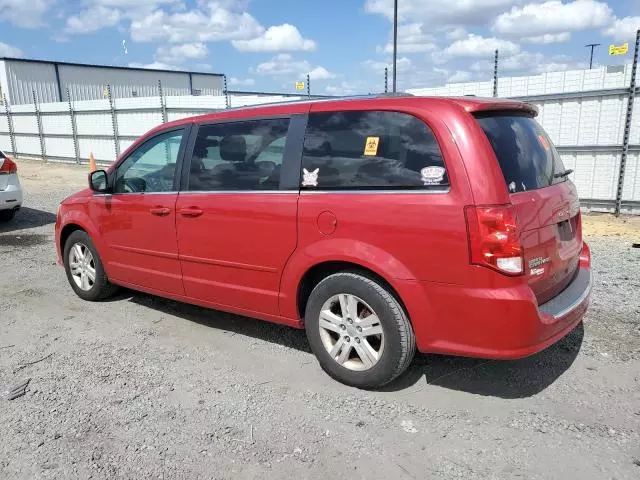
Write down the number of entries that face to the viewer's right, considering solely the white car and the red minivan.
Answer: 0

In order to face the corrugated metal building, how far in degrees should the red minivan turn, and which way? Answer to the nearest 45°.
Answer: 0° — it already faces it

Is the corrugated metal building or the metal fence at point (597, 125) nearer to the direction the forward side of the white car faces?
the corrugated metal building

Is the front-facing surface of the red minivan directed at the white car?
yes

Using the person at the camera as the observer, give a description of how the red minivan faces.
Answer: facing away from the viewer and to the left of the viewer

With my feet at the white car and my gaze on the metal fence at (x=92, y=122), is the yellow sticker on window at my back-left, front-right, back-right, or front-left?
back-right

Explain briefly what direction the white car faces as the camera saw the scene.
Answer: facing away from the viewer and to the left of the viewer

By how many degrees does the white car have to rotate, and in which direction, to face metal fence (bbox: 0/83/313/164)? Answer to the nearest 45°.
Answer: approximately 45° to its right

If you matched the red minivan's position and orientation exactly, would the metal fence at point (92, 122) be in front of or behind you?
in front

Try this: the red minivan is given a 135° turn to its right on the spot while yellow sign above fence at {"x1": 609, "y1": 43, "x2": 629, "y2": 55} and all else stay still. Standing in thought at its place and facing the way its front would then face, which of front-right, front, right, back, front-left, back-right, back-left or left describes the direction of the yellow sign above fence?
front-left
